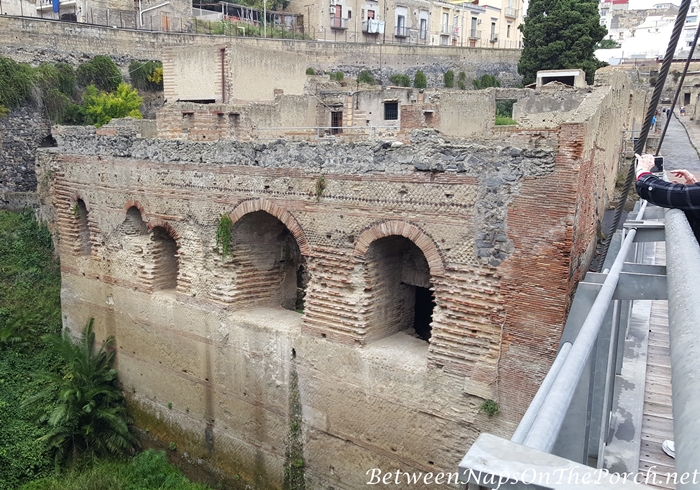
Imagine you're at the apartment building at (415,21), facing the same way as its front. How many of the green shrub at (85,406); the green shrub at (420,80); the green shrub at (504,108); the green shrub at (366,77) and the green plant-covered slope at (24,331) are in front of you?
5

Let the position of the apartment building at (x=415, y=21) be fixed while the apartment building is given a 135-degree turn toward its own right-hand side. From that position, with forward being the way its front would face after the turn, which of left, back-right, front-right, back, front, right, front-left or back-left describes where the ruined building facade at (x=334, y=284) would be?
back-left

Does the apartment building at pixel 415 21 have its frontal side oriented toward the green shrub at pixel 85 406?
yes

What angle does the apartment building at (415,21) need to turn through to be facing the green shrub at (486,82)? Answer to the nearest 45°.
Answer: approximately 45° to its left

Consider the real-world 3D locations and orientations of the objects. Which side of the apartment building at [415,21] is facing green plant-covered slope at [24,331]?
front

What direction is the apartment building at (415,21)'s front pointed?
toward the camera

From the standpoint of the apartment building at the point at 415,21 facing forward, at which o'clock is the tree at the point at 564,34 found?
The tree is roughly at 11 o'clock from the apartment building.

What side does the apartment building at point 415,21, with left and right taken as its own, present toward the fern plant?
front

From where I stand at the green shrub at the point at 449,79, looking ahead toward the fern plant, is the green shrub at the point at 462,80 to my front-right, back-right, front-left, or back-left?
back-left

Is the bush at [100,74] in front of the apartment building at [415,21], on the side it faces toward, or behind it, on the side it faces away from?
in front

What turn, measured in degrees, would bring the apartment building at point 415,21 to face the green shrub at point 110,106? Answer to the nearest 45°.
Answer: approximately 45° to its right

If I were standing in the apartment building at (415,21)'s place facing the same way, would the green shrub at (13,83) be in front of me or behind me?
in front

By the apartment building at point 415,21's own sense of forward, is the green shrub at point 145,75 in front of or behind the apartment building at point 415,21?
in front
